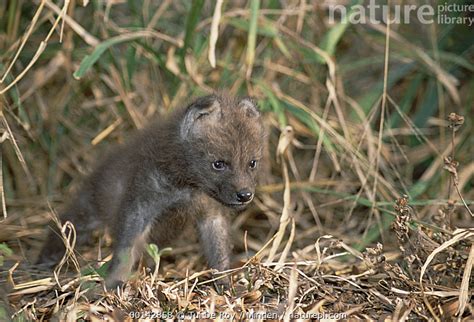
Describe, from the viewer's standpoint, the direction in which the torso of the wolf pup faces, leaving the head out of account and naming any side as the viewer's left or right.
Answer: facing the viewer and to the right of the viewer
